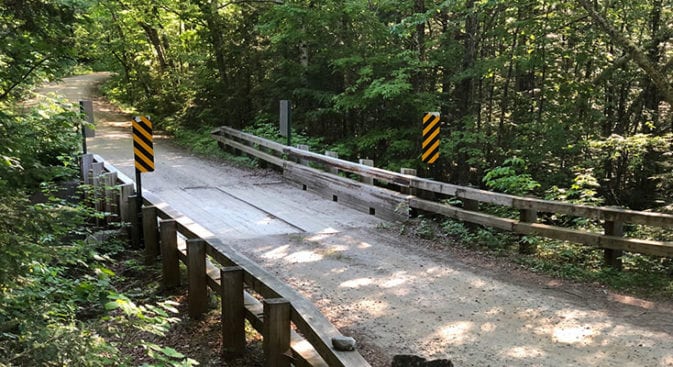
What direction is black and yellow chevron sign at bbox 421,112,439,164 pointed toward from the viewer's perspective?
toward the camera

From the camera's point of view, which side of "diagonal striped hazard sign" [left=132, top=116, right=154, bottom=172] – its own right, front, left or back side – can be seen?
front

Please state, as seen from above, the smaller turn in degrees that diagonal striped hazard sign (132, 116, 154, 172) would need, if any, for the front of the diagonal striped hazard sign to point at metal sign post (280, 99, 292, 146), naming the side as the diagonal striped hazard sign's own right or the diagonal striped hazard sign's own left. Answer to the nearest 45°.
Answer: approximately 135° to the diagonal striped hazard sign's own left

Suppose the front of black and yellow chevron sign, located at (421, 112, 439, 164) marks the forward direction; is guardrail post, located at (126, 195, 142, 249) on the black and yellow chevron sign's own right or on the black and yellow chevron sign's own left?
on the black and yellow chevron sign's own right

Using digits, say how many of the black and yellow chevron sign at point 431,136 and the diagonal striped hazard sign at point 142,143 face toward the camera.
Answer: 2

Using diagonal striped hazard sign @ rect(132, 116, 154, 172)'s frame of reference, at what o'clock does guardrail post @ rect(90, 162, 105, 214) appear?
The guardrail post is roughly at 5 o'clock from the diagonal striped hazard sign.

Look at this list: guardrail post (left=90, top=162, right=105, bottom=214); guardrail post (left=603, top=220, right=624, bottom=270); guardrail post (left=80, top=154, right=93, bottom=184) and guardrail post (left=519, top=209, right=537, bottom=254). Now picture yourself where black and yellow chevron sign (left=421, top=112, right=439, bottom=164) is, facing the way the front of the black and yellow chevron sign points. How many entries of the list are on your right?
2

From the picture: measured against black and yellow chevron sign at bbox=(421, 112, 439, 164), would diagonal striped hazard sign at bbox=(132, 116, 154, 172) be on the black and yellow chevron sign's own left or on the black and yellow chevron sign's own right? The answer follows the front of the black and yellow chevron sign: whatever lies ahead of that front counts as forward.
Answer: on the black and yellow chevron sign's own right

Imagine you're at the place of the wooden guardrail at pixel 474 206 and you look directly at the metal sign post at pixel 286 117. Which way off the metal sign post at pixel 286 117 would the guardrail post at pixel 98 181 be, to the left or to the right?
left

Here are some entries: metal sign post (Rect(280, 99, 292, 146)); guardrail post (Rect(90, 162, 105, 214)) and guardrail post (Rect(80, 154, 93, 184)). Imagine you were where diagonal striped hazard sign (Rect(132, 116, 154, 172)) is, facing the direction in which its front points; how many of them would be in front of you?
0

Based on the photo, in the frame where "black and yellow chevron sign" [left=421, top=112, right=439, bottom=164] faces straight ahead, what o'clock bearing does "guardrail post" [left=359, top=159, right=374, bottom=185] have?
The guardrail post is roughly at 4 o'clock from the black and yellow chevron sign.

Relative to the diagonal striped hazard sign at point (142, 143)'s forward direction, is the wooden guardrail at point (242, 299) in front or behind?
in front
